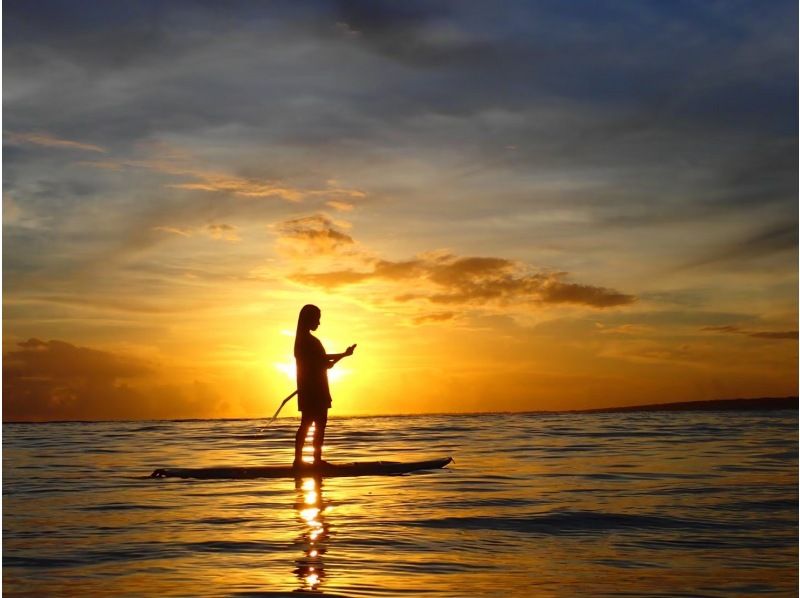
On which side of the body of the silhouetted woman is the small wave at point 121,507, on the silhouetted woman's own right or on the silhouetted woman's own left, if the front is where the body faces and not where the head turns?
on the silhouetted woman's own right

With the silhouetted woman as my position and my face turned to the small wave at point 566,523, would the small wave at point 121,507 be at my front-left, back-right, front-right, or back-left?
front-right

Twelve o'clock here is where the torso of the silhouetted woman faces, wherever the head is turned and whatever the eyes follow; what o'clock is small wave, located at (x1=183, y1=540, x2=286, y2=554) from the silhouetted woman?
The small wave is roughly at 3 o'clock from the silhouetted woman.

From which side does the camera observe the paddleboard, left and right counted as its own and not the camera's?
right

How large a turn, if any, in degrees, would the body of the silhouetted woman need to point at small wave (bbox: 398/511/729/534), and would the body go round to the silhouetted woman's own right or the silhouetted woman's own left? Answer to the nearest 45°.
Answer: approximately 45° to the silhouetted woman's own right

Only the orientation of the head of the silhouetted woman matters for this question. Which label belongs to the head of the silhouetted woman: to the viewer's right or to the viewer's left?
to the viewer's right

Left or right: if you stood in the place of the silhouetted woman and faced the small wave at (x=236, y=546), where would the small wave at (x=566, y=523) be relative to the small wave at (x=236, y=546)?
left

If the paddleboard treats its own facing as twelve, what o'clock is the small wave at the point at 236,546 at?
The small wave is roughly at 3 o'clock from the paddleboard.

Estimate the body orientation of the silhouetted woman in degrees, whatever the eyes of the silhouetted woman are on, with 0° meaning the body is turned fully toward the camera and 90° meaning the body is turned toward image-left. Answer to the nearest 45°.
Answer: approximately 270°

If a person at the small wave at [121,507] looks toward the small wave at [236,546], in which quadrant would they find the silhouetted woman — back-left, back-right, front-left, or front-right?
back-left
